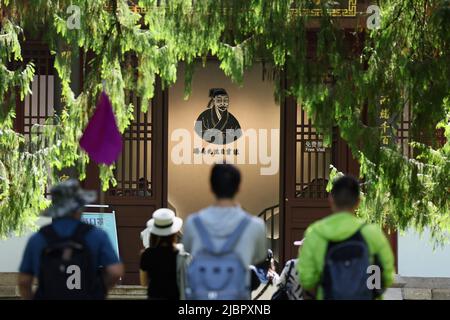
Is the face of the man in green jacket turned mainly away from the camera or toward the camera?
away from the camera

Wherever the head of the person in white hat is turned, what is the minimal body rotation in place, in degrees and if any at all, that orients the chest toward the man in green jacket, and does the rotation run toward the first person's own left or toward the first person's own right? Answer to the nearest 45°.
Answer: approximately 135° to the first person's own right

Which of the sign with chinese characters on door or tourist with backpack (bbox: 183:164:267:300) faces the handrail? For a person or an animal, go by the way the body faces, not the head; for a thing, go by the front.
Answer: the tourist with backpack

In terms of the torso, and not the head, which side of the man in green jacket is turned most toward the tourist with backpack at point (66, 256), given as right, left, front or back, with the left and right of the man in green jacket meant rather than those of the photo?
left

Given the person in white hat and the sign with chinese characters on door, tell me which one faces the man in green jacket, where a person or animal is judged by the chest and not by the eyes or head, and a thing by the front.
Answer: the sign with chinese characters on door

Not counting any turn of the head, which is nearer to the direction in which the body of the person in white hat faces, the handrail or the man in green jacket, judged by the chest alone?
the handrail

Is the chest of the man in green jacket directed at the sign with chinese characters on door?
yes

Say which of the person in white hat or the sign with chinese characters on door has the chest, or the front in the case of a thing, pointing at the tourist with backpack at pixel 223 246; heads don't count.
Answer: the sign with chinese characters on door

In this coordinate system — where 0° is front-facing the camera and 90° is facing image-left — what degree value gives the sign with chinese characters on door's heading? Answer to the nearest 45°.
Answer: approximately 0°

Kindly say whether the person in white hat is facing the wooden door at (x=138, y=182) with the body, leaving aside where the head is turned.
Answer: yes

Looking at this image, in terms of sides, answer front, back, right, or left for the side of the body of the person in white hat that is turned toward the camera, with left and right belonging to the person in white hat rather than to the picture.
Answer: back

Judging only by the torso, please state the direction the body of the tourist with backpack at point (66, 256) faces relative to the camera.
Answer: away from the camera

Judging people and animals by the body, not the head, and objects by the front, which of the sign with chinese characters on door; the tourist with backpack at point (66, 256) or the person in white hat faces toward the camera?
the sign with chinese characters on door

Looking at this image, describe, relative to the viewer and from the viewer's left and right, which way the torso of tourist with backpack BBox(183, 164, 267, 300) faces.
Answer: facing away from the viewer

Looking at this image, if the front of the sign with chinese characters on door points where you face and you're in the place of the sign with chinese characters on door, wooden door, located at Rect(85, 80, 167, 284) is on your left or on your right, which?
on your right
